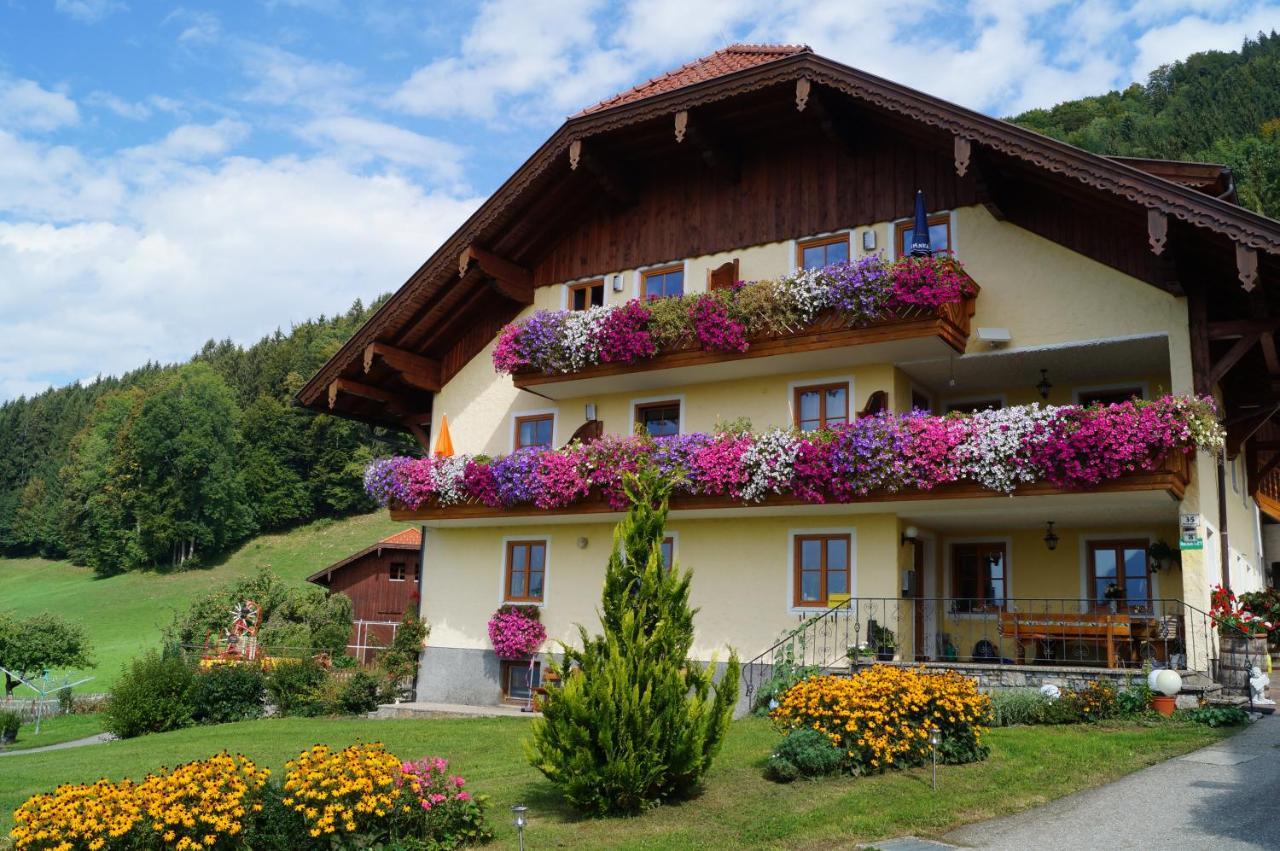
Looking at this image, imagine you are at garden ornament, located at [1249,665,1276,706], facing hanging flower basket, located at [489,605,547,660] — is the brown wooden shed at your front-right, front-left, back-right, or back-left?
front-right

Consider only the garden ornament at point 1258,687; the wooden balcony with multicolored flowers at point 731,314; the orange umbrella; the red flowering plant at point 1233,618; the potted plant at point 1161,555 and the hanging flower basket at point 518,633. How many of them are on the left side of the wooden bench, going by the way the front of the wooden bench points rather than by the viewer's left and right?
3

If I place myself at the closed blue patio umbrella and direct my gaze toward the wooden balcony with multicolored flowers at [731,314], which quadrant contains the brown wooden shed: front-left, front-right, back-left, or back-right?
front-right

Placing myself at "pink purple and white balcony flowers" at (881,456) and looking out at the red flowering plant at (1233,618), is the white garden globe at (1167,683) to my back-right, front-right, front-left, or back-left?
front-right
